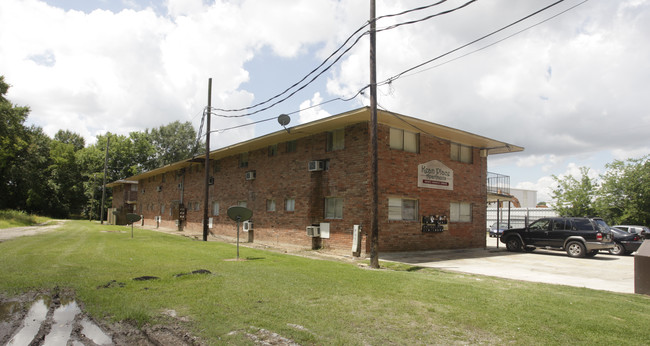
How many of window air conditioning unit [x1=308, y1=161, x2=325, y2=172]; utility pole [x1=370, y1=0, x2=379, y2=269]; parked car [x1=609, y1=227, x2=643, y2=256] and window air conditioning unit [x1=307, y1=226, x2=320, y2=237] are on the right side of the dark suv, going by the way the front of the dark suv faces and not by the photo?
1
